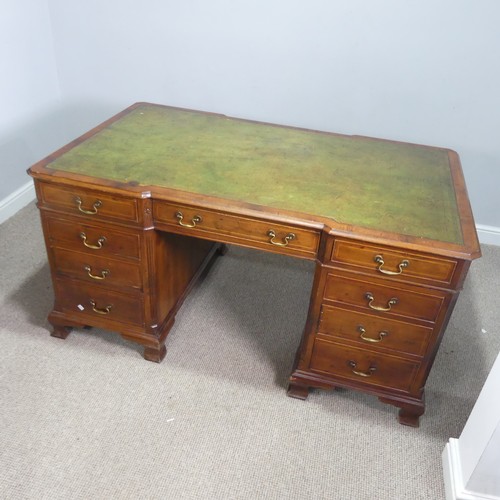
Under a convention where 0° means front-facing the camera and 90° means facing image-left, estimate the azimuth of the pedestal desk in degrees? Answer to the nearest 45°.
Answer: approximately 0°
